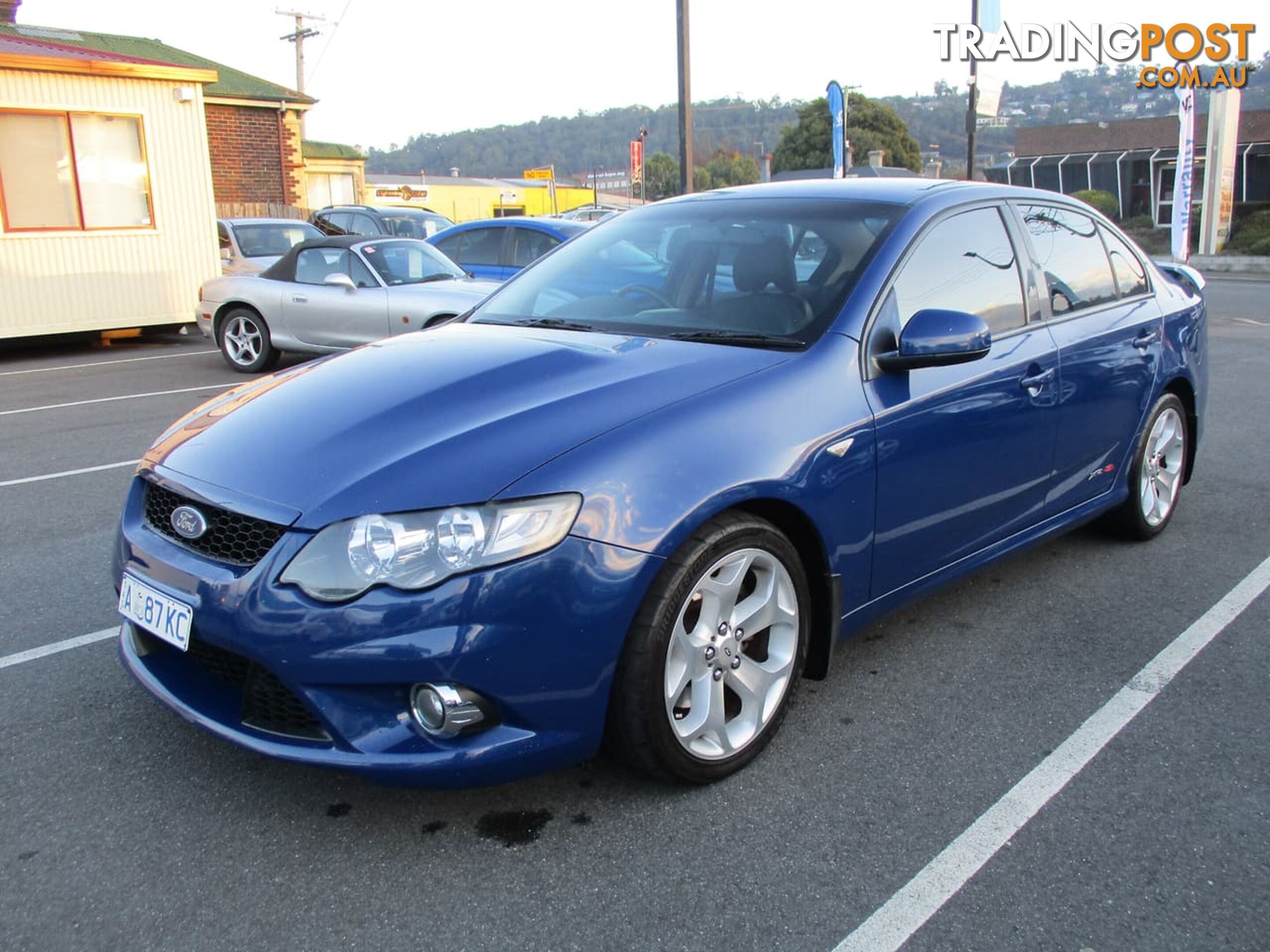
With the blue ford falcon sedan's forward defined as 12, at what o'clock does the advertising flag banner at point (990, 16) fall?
The advertising flag banner is roughly at 5 o'clock from the blue ford falcon sedan.

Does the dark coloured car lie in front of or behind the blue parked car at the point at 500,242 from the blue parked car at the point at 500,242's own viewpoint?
behind

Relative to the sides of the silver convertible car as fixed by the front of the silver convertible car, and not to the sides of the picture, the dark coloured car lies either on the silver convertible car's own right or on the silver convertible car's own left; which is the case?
on the silver convertible car's own left

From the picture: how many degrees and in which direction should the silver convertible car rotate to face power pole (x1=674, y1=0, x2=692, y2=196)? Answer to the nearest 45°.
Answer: approximately 90° to its left

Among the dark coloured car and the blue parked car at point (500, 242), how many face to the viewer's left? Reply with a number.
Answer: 0

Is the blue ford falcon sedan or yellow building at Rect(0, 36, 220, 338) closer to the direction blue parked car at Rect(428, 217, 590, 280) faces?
the blue ford falcon sedan

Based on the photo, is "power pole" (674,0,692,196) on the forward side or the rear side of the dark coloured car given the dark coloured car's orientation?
on the forward side

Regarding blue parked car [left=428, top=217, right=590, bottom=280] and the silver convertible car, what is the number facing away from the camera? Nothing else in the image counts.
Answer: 0
